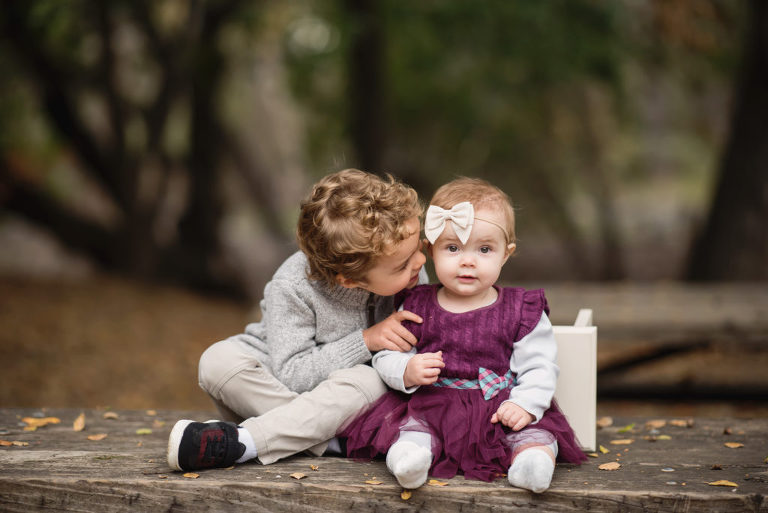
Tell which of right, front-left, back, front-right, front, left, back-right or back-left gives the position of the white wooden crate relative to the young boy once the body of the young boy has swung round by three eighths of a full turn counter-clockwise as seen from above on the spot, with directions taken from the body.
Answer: right

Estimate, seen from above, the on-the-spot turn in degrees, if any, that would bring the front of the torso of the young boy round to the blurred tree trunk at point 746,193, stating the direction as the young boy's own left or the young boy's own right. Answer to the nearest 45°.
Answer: approximately 90° to the young boy's own left

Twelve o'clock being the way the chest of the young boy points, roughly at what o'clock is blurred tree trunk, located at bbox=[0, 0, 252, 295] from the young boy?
The blurred tree trunk is roughly at 7 o'clock from the young boy.

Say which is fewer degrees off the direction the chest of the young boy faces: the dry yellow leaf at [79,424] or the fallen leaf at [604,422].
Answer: the fallen leaf

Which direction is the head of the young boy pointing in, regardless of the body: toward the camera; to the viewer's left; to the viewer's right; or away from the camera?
to the viewer's right

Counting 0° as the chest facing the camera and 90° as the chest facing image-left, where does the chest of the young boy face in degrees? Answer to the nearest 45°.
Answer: approximately 315°

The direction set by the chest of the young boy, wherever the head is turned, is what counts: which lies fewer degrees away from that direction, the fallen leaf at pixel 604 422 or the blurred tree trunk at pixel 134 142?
the fallen leaf

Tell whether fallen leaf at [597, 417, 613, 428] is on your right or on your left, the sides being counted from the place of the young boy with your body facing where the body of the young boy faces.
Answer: on your left

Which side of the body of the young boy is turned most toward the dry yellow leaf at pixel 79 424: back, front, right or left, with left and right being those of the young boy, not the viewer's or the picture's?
back

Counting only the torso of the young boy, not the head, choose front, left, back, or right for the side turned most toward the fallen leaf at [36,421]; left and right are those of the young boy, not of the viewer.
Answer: back
